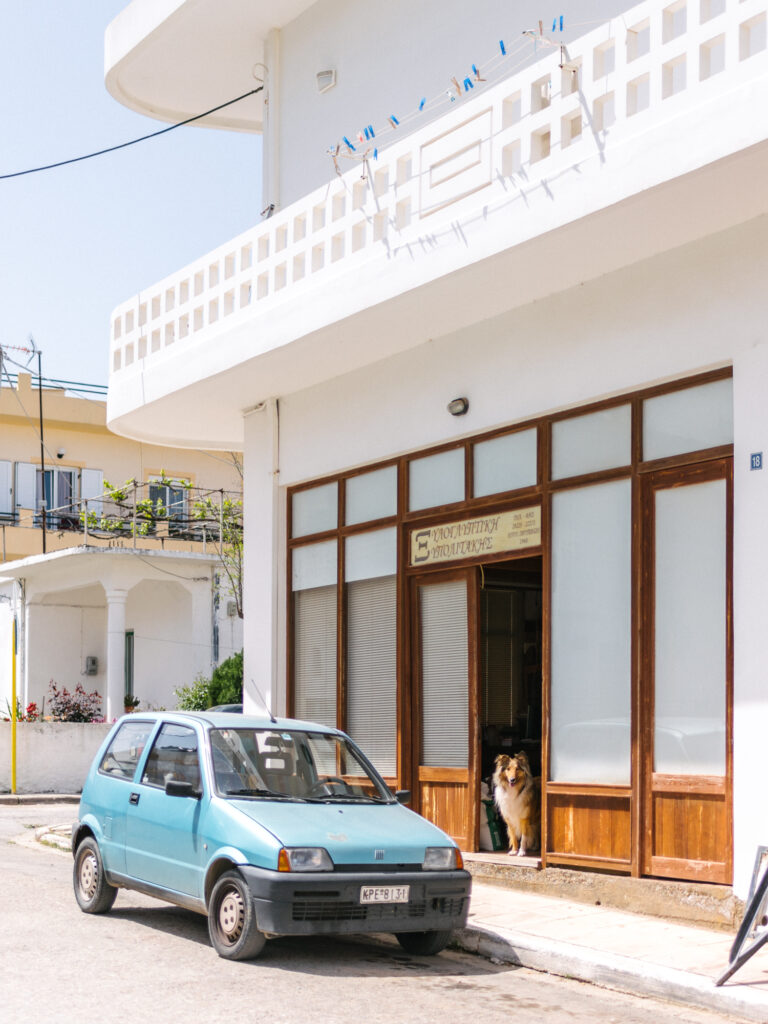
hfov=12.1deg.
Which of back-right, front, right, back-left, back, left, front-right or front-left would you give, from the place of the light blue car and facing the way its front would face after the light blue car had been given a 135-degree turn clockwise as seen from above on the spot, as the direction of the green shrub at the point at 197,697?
right

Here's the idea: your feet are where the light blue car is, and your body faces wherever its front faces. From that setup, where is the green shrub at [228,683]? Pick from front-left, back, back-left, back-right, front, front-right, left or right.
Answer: back-left

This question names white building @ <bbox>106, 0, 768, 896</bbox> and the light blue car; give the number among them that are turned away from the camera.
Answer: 0

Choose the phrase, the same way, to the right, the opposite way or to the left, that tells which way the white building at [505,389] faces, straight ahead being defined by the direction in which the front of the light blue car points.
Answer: to the right

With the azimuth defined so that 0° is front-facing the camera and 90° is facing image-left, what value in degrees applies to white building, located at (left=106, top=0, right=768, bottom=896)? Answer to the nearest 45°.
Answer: approximately 45°

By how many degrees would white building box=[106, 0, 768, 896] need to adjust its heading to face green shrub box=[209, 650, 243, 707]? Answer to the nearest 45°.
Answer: approximately 135° to its right

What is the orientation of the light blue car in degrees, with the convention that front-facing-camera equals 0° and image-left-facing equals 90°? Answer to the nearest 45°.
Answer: approximately 315°

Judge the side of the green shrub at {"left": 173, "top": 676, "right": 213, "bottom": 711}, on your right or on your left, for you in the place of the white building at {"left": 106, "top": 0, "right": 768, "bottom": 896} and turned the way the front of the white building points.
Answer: on your right
